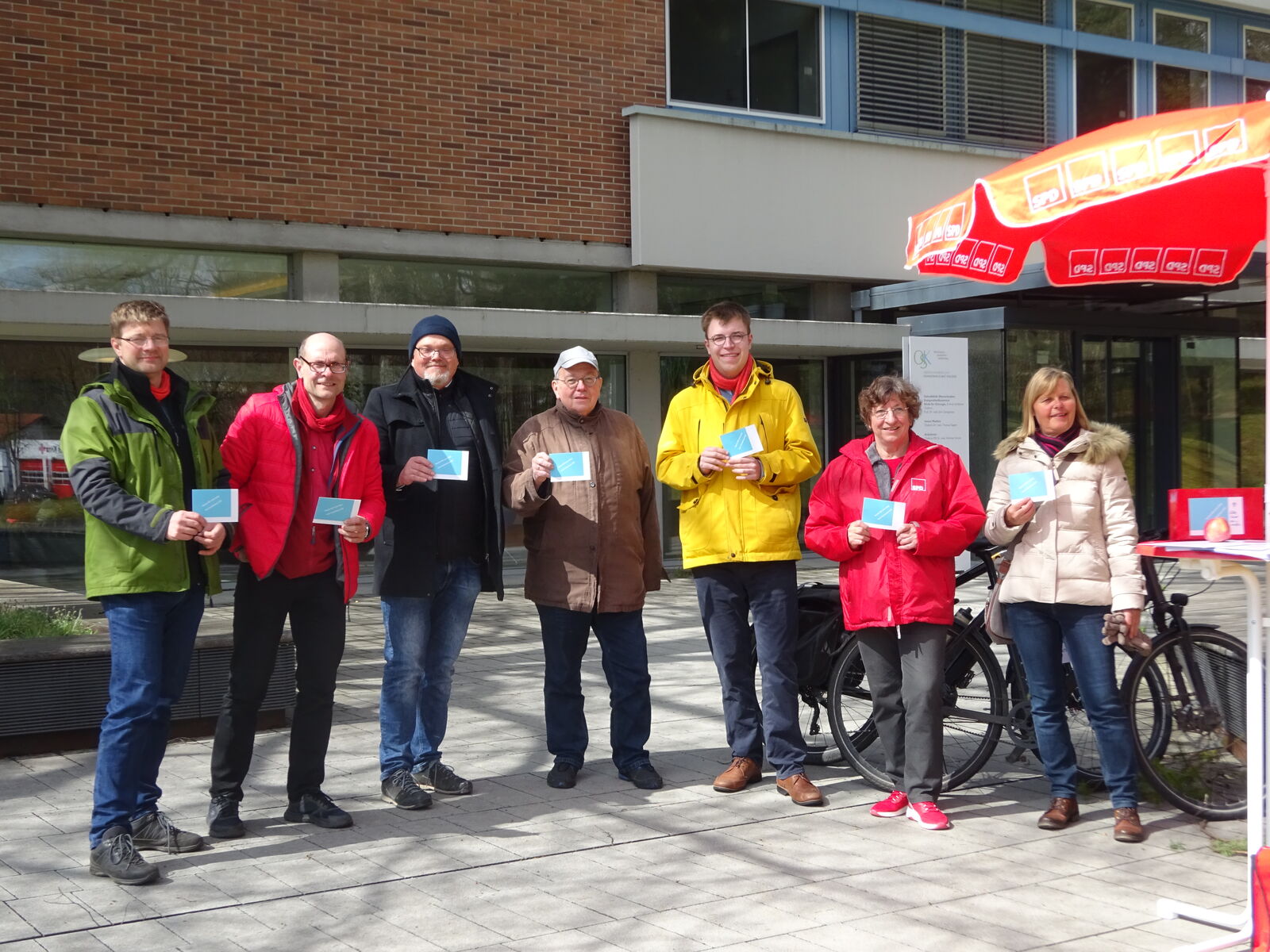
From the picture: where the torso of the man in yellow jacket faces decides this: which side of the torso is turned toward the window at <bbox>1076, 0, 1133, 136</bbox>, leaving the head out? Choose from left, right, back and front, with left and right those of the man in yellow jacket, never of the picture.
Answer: back

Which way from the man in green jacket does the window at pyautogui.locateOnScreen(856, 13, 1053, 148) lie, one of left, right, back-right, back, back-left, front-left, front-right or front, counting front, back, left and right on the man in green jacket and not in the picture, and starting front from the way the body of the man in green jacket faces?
left

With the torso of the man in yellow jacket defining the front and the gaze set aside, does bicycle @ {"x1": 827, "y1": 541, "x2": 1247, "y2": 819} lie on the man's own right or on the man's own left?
on the man's own left

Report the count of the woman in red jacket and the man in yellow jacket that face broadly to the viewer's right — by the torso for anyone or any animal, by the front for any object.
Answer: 0

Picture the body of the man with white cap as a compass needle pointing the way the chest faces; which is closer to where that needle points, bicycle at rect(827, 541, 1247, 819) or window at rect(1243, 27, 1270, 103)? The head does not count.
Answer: the bicycle

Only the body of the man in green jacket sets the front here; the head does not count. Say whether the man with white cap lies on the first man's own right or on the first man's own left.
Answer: on the first man's own left

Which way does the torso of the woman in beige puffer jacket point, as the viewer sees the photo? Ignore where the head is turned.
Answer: toward the camera

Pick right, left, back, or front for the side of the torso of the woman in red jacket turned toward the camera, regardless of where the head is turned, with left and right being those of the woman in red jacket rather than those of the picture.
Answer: front

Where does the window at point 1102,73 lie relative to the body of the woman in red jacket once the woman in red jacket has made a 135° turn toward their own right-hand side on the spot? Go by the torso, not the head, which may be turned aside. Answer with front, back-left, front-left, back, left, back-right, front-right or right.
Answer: front-right

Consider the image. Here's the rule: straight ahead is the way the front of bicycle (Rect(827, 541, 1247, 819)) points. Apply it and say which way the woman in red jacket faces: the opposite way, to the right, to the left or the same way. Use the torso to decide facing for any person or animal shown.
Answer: to the right

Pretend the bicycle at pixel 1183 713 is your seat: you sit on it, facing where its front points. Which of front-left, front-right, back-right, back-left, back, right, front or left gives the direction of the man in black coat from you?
back

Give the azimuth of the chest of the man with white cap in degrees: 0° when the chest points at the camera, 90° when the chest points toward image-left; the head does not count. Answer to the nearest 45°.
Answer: approximately 0°

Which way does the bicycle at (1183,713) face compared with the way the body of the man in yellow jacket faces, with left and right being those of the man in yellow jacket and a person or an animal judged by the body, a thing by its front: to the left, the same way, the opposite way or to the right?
to the left

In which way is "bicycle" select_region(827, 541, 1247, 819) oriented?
to the viewer's right

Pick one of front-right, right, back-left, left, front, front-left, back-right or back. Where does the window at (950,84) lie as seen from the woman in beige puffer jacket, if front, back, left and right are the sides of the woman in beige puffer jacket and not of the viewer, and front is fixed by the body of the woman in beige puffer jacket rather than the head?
back
